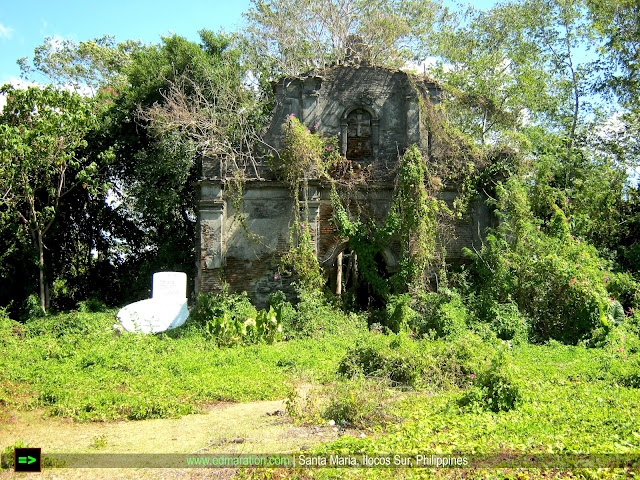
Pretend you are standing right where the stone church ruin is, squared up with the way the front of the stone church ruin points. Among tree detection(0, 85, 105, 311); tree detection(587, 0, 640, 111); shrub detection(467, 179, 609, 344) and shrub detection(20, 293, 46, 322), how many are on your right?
2

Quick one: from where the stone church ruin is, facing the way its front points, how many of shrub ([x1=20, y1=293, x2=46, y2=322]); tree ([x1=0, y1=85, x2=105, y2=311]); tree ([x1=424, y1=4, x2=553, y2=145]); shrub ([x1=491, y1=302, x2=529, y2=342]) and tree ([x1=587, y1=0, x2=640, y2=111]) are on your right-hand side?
2

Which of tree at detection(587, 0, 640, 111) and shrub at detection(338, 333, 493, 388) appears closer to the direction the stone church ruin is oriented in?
the shrub

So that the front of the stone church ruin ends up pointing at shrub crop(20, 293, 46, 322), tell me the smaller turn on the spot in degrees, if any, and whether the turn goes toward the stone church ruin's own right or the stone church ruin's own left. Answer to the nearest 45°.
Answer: approximately 90° to the stone church ruin's own right

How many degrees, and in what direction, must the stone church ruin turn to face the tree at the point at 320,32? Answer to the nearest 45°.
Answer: approximately 180°

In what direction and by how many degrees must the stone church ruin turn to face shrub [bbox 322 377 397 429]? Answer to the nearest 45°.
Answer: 0° — it already faces it

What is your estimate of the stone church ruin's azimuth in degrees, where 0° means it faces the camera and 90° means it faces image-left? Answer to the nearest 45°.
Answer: approximately 0°

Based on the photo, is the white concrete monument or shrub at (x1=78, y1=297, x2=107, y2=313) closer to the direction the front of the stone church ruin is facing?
the white concrete monument

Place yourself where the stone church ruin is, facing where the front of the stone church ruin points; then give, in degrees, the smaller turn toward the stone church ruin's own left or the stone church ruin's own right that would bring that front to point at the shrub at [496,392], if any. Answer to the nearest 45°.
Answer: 0° — it already faces it

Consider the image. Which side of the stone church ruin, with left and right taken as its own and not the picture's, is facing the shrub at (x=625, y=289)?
left

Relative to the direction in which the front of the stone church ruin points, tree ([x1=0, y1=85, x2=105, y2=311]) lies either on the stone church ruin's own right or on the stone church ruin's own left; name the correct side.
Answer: on the stone church ruin's own right

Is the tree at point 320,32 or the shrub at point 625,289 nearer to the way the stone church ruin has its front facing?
the shrub

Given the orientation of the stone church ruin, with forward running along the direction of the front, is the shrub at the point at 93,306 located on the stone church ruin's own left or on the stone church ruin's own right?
on the stone church ruin's own right
